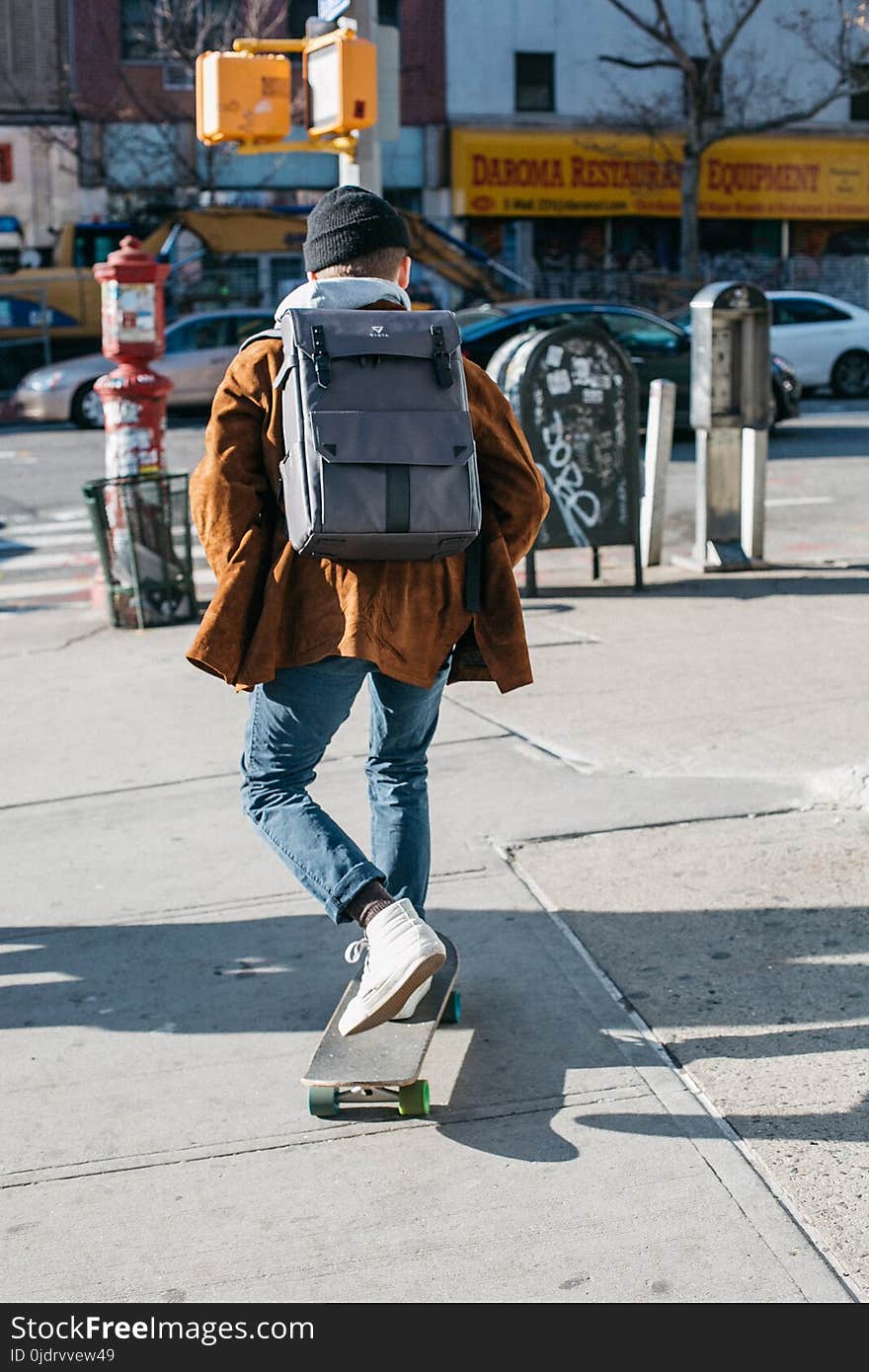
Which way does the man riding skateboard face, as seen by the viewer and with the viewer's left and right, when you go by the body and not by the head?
facing away from the viewer

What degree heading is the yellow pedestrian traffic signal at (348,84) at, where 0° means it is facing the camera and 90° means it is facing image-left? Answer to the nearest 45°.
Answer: approximately 45°

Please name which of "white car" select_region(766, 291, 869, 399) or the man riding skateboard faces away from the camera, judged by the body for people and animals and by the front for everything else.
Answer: the man riding skateboard

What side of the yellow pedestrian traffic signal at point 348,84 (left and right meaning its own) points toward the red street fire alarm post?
front

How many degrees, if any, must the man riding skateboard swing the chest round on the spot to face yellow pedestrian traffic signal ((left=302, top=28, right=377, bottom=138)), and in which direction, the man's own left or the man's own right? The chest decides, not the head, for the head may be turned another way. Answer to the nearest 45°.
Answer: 0° — they already face it

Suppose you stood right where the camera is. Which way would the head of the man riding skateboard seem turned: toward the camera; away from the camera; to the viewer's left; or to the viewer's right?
away from the camera

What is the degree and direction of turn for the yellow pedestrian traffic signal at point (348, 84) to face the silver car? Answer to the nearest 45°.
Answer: approximately 135° to its right

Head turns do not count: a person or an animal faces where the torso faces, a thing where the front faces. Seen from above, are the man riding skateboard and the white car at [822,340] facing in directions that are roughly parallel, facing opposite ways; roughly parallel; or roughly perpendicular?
roughly perpendicular

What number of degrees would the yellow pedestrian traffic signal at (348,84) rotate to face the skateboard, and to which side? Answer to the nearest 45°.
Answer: approximately 45° to its left

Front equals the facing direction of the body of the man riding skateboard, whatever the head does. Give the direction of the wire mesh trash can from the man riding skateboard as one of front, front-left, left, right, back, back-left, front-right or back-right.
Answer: front

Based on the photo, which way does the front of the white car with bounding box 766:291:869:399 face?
to the viewer's left
